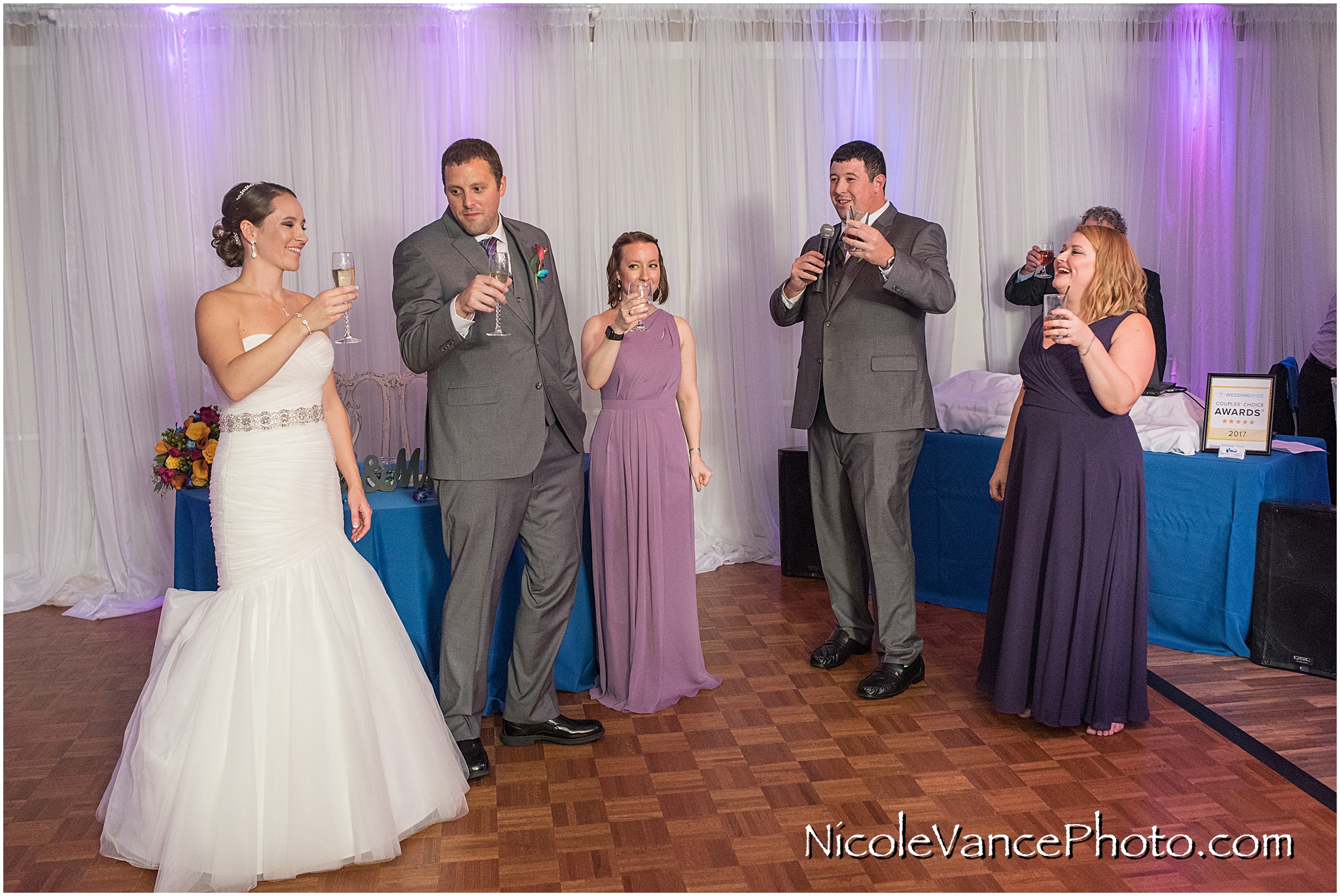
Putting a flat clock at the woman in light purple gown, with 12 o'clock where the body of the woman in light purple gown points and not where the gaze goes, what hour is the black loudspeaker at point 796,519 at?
The black loudspeaker is roughly at 7 o'clock from the woman in light purple gown.

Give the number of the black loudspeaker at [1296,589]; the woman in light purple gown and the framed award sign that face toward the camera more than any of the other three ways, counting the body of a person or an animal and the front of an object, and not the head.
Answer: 3

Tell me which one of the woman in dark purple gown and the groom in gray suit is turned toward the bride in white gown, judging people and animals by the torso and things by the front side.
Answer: the woman in dark purple gown

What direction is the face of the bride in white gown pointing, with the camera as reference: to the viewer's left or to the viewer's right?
to the viewer's right

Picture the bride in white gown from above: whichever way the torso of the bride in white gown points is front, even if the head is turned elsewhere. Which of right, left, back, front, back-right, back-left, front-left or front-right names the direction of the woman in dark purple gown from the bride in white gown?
front-left

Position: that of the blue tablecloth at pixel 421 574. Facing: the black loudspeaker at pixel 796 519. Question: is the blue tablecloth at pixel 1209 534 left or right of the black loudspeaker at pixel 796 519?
right

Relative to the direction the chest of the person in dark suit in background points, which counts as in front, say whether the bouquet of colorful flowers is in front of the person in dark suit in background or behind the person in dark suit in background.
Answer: in front
